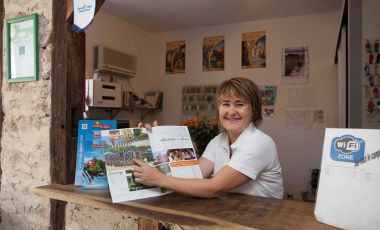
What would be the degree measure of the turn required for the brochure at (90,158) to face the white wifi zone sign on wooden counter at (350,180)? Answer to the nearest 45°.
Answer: approximately 45° to its left

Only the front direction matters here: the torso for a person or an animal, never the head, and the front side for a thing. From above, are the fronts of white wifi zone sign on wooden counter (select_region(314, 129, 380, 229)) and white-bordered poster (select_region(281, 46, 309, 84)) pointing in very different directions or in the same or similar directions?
same or similar directions

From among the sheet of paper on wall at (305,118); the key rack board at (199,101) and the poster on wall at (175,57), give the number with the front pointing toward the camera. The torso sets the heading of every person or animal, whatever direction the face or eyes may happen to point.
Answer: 3

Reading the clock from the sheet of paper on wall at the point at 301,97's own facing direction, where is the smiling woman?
The smiling woman is roughly at 12 o'clock from the sheet of paper on wall.

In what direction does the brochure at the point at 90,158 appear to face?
toward the camera

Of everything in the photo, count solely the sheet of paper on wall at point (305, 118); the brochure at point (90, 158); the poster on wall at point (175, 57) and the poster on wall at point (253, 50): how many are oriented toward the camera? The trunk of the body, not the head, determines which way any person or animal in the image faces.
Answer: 4

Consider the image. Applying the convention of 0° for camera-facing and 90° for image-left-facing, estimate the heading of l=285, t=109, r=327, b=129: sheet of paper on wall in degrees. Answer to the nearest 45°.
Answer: approximately 0°

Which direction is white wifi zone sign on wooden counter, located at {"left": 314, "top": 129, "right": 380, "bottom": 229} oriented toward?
toward the camera

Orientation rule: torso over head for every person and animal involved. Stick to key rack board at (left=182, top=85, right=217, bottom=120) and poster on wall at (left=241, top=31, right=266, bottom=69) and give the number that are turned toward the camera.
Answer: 2

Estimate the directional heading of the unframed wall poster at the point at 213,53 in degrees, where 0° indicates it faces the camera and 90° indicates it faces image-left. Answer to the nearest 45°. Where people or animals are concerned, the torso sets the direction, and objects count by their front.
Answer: approximately 0°

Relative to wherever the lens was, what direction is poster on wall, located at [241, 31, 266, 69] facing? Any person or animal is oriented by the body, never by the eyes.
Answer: facing the viewer
